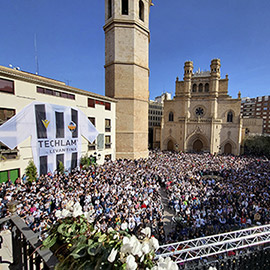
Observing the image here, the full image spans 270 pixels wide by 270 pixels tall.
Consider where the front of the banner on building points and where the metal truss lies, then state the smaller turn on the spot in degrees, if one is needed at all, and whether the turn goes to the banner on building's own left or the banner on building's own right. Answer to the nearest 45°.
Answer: approximately 45° to the banner on building's own right

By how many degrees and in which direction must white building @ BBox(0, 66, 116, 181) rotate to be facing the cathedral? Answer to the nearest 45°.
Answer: approximately 45° to its left

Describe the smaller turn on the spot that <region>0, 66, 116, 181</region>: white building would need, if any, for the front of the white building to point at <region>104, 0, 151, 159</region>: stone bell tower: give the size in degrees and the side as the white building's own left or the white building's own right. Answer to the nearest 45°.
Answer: approximately 90° to the white building's own left

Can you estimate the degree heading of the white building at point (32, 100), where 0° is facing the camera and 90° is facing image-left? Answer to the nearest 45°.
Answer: approximately 315°

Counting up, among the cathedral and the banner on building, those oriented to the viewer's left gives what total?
0

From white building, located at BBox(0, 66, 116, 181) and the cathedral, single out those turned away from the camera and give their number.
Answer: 0

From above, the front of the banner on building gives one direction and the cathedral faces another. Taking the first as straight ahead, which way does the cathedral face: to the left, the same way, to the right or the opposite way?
to the right

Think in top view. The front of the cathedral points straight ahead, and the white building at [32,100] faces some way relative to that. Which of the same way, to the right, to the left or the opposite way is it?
to the left

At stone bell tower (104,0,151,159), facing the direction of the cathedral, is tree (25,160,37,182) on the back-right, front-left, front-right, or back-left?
back-right

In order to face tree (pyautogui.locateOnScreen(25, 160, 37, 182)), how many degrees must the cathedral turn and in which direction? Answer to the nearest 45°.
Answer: approximately 45° to its right

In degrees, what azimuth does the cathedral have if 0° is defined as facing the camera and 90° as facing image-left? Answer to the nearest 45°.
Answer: approximately 0°

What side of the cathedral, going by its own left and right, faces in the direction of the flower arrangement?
front

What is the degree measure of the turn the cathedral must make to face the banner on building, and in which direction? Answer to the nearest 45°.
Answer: approximately 45° to its right
